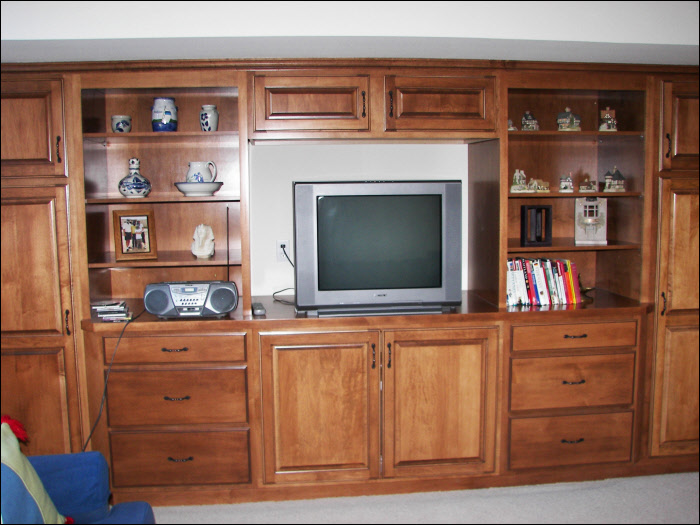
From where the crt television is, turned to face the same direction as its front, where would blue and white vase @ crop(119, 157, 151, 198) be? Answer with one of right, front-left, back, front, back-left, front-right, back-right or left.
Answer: right

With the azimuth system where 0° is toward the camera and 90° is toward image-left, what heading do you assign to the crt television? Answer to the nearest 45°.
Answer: approximately 0°

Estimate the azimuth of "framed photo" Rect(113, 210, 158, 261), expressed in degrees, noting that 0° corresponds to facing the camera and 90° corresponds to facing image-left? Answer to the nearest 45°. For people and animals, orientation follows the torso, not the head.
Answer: approximately 0°

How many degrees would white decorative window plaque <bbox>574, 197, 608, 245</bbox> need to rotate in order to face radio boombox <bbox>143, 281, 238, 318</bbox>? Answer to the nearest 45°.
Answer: approximately 45° to its right

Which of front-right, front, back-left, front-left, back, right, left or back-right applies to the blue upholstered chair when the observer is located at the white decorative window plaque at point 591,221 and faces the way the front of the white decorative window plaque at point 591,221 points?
front-right

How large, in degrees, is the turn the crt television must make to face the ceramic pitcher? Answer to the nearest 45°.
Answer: approximately 90° to its right

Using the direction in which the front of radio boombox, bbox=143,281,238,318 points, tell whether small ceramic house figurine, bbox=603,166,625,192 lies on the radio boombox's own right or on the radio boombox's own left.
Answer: on the radio boombox's own left
